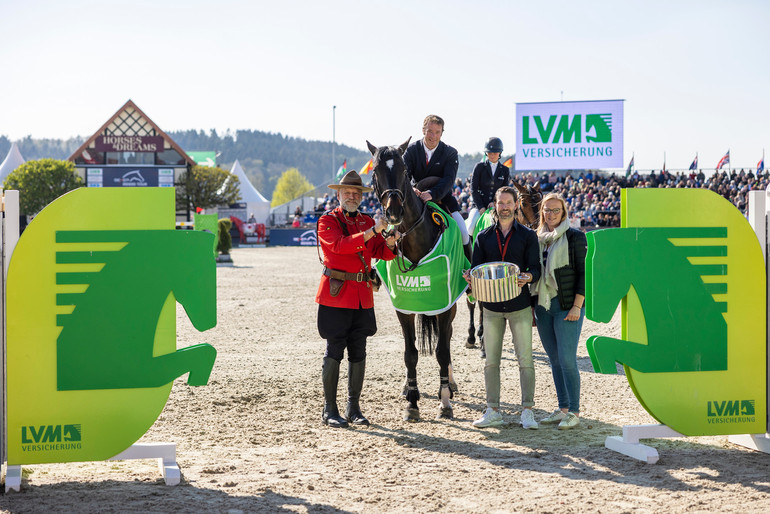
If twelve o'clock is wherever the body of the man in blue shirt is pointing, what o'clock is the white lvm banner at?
The white lvm banner is roughly at 6 o'clock from the man in blue shirt.

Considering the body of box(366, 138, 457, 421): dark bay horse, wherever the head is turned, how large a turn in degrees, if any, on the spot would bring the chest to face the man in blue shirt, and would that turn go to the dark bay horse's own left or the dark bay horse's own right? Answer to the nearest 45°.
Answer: approximately 45° to the dark bay horse's own left

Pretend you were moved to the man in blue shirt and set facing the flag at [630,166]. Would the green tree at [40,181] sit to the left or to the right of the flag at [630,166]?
left

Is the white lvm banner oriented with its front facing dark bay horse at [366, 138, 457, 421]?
yes

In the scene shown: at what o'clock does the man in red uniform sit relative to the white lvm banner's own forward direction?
The man in red uniform is roughly at 12 o'clock from the white lvm banner.

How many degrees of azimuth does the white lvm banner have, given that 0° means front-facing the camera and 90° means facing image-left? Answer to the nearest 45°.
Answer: approximately 0°

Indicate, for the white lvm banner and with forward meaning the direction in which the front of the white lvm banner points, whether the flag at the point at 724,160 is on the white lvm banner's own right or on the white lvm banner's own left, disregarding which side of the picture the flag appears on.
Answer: on the white lvm banner's own left
